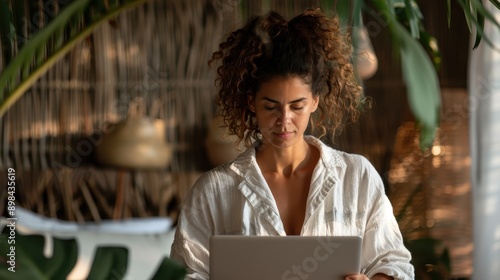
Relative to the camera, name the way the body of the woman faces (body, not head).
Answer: toward the camera
